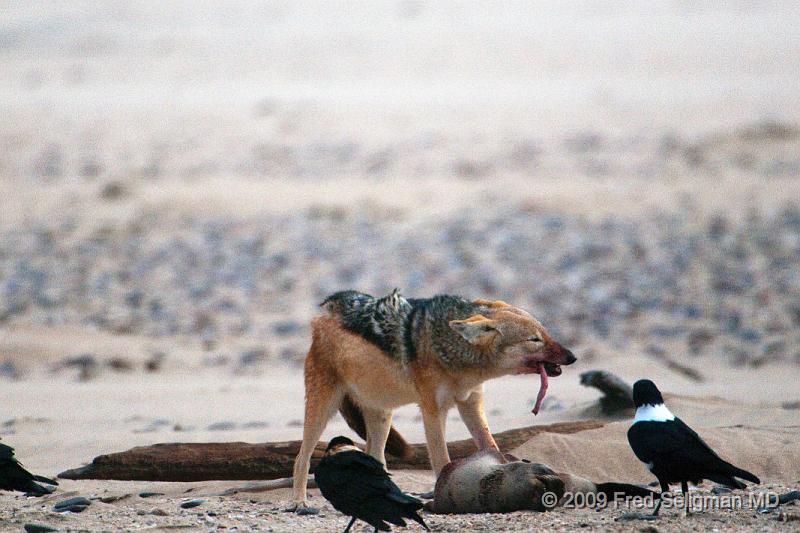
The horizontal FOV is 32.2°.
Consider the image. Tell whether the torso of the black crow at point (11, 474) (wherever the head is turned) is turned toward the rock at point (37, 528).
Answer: no

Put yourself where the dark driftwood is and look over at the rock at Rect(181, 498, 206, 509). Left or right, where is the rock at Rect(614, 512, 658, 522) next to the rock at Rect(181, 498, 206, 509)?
left

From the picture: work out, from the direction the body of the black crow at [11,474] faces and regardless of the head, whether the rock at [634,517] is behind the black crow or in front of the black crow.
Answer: behind

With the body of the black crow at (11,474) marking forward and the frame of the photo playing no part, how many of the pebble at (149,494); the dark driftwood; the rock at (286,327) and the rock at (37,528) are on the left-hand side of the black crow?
1

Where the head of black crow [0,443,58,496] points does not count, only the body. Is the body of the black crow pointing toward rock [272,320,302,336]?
no

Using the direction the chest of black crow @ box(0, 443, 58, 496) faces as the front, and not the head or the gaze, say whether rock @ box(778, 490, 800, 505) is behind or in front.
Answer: behind

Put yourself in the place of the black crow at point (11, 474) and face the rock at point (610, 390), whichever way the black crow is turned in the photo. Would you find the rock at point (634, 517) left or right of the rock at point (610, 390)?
right

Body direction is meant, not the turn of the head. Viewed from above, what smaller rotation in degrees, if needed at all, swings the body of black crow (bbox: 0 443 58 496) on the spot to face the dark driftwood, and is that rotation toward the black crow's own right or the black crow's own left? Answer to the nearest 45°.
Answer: approximately 135° to the black crow's own right

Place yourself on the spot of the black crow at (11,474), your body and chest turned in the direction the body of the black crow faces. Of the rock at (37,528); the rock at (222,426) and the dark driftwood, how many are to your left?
1

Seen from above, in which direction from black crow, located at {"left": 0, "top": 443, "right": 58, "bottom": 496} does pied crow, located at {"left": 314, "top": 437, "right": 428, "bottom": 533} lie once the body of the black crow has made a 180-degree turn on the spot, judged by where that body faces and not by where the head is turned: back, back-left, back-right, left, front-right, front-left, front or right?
front-right

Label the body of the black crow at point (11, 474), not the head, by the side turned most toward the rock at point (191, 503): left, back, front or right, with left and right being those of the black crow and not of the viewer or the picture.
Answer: back

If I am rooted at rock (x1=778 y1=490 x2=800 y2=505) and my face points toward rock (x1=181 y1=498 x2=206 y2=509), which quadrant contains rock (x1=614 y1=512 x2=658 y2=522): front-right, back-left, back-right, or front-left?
front-left

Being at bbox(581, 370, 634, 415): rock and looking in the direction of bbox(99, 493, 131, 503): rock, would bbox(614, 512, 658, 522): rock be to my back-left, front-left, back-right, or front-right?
front-left

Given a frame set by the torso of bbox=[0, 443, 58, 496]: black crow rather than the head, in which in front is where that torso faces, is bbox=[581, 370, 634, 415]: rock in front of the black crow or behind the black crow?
behind

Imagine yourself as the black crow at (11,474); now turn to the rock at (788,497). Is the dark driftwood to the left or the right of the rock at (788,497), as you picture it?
left

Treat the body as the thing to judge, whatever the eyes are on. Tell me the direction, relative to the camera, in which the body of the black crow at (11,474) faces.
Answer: to the viewer's left

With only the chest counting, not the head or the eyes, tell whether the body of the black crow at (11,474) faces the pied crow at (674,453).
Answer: no
